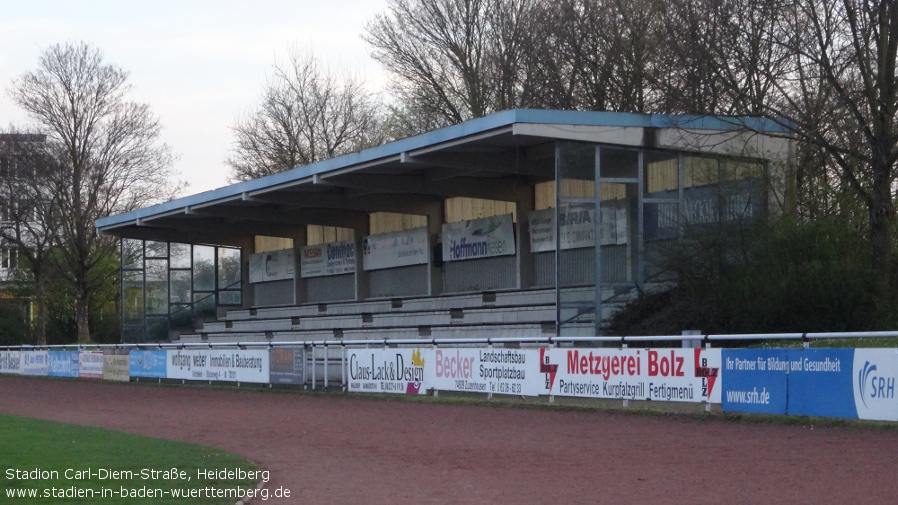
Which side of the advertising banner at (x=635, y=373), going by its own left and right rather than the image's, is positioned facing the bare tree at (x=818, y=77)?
back

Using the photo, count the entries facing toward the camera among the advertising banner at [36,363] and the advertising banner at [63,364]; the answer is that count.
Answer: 2

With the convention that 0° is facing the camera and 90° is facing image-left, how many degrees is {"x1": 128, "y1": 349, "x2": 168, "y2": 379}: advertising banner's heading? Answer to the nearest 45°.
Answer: approximately 0°

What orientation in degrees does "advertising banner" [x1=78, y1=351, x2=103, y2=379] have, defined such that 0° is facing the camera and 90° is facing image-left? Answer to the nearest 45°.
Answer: approximately 0°

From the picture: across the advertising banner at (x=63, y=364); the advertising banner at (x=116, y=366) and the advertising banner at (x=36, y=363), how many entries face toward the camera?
3
